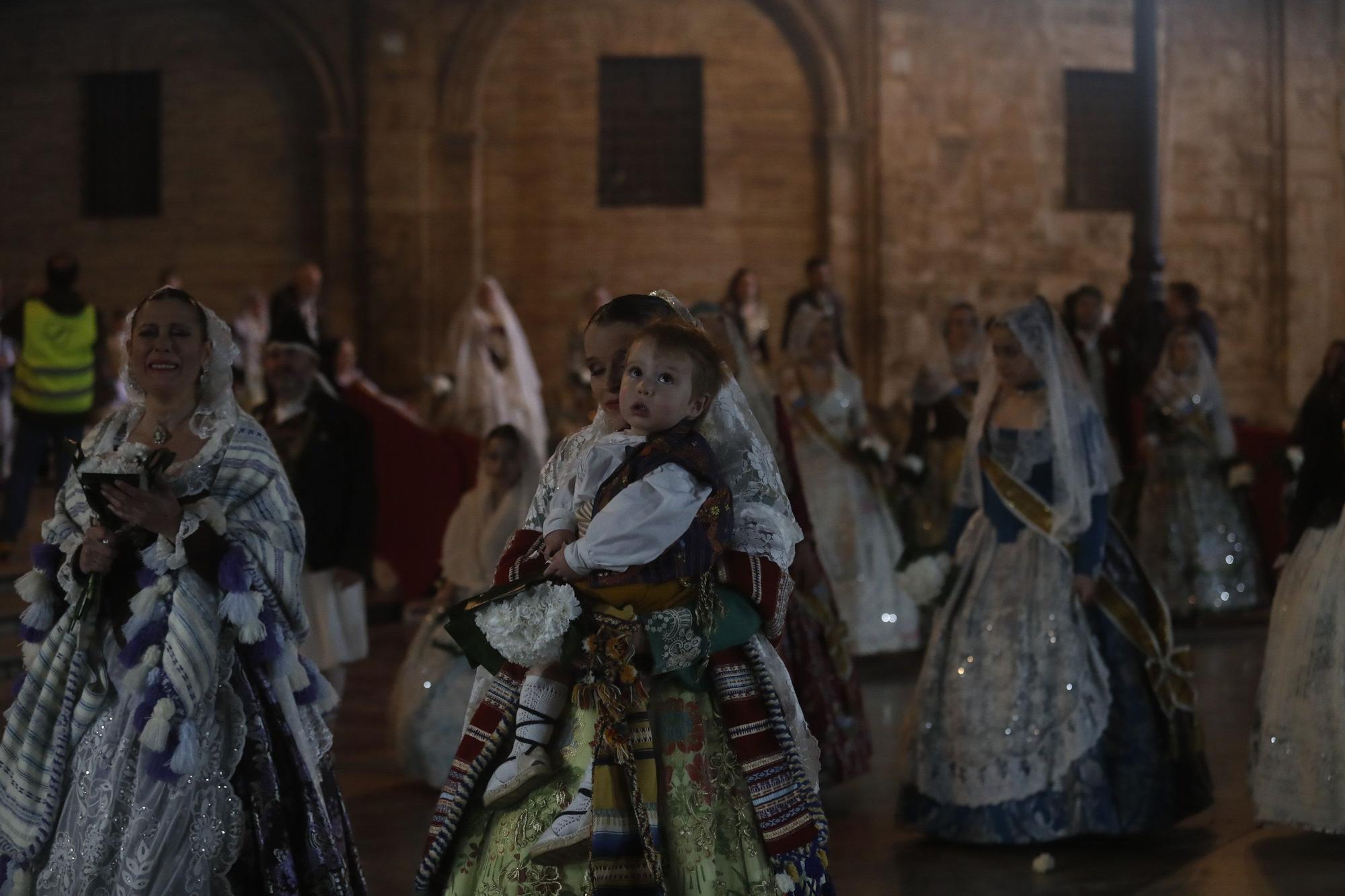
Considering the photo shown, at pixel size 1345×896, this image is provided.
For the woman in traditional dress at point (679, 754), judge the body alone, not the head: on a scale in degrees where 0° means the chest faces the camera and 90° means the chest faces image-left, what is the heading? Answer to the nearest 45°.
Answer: approximately 45°

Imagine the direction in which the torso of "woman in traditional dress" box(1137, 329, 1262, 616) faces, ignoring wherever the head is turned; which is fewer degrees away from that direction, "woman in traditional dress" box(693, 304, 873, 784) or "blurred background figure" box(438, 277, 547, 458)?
the woman in traditional dress

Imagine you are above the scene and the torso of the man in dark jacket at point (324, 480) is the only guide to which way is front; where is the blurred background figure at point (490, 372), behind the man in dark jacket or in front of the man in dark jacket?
behind

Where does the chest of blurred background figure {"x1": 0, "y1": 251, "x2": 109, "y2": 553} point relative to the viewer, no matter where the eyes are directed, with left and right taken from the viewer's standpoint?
facing away from the viewer

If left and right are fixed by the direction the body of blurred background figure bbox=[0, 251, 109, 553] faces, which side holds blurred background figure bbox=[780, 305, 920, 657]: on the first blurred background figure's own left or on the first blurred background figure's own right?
on the first blurred background figure's own right

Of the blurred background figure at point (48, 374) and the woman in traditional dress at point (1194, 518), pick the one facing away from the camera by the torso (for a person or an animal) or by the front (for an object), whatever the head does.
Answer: the blurred background figure
